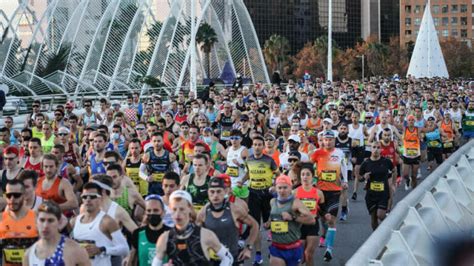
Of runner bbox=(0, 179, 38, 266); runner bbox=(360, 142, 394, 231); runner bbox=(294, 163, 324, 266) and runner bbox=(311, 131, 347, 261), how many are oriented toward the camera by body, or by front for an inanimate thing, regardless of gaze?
4

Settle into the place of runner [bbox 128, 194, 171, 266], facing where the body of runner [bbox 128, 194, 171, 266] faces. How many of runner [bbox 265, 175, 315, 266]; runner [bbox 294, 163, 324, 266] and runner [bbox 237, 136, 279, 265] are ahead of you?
0

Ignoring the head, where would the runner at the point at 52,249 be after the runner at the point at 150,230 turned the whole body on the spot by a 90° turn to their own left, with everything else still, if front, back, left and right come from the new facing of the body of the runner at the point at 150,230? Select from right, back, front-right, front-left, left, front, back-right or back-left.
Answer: back-right

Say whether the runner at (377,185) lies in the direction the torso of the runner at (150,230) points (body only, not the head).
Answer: no

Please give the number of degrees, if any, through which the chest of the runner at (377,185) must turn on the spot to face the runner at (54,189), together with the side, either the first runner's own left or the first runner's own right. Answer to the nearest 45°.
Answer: approximately 45° to the first runner's own right

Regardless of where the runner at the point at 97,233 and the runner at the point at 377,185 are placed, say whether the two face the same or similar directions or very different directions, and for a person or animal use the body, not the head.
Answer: same or similar directions

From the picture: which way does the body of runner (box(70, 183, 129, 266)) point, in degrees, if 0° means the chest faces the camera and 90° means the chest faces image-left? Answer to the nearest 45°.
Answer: approximately 45°

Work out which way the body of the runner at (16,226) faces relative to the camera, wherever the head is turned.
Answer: toward the camera

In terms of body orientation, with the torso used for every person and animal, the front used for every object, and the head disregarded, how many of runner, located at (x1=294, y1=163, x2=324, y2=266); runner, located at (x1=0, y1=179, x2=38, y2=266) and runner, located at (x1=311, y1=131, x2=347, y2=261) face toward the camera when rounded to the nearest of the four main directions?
3

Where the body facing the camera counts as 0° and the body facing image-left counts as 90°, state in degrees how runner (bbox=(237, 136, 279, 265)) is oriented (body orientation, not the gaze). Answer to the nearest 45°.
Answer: approximately 0°

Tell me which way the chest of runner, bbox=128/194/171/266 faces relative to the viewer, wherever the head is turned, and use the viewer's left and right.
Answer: facing the viewer

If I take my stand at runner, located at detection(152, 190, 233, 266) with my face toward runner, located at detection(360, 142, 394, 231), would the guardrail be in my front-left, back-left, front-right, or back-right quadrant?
front-right

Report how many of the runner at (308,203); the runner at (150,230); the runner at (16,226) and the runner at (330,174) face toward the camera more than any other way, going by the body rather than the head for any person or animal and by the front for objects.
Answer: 4

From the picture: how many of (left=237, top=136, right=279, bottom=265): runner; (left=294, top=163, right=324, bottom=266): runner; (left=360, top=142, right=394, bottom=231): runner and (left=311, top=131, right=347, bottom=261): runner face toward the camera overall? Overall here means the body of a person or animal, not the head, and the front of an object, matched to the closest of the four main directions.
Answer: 4

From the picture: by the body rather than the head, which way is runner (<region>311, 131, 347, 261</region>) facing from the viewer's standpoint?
toward the camera

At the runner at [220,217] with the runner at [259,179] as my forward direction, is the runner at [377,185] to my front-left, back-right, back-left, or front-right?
front-right
